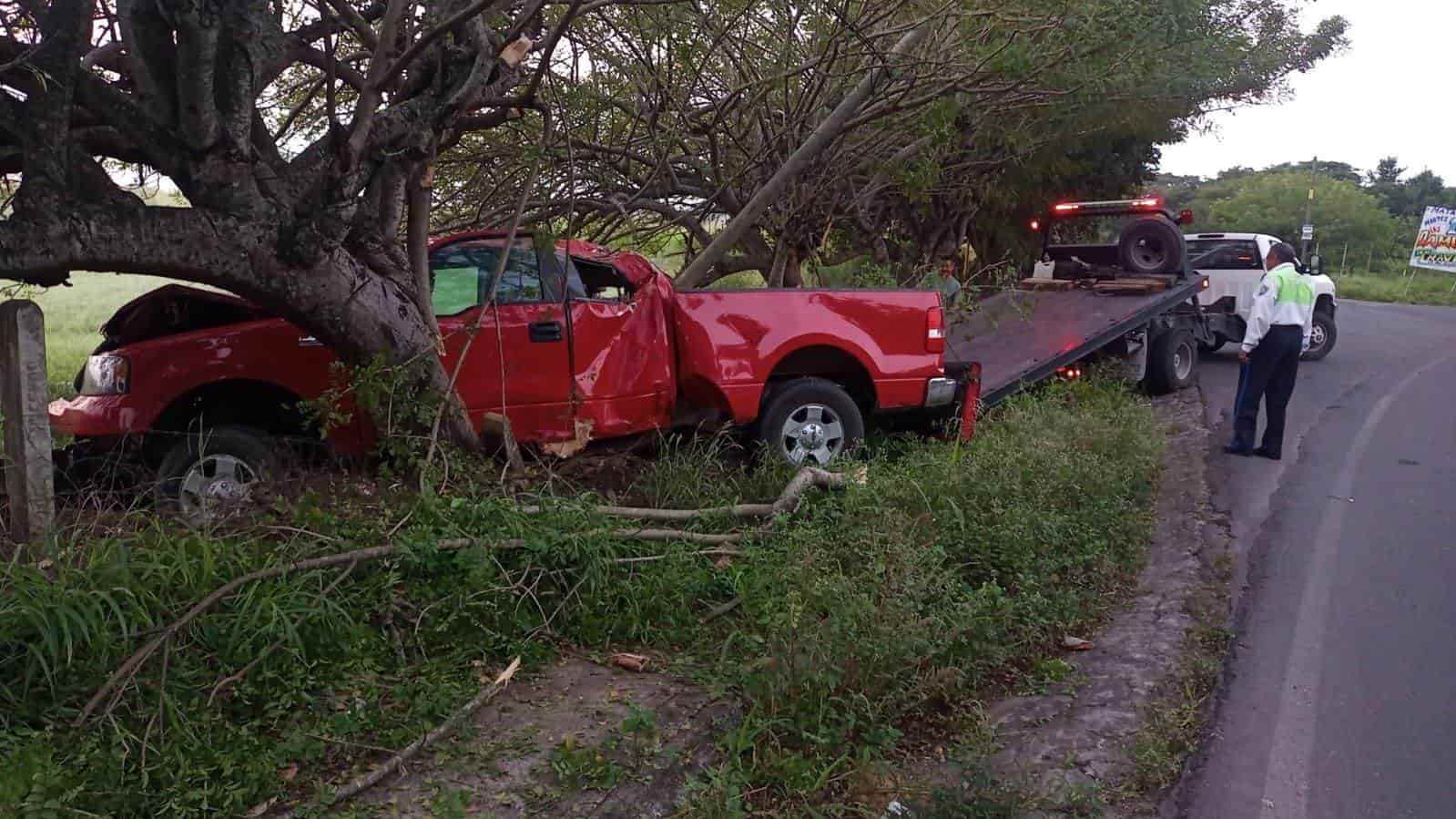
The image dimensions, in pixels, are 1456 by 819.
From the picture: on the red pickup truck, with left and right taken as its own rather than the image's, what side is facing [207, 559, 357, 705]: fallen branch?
left

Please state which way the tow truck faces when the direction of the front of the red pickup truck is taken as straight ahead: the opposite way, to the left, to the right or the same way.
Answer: the opposite way

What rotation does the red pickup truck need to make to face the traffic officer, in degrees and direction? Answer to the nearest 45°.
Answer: approximately 180°

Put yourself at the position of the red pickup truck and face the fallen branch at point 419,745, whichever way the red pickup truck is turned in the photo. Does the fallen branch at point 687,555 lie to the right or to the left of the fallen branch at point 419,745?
left

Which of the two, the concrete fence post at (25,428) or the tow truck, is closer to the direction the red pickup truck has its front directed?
the concrete fence post

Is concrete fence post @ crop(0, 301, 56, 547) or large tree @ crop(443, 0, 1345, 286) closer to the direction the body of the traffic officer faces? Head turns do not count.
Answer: the large tree

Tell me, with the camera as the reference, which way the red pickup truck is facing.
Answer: facing to the left of the viewer

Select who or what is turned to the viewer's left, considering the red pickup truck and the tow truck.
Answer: the red pickup truck

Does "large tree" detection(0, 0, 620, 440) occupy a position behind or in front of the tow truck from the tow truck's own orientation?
behind

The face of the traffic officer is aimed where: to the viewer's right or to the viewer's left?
to the viewer's left

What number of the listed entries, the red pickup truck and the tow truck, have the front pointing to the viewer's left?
1

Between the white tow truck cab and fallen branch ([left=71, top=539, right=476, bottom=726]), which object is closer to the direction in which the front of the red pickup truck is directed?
the fallen branch

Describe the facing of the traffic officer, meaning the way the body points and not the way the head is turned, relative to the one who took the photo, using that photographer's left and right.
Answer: facing away from the viewer and to the left of the viewer
